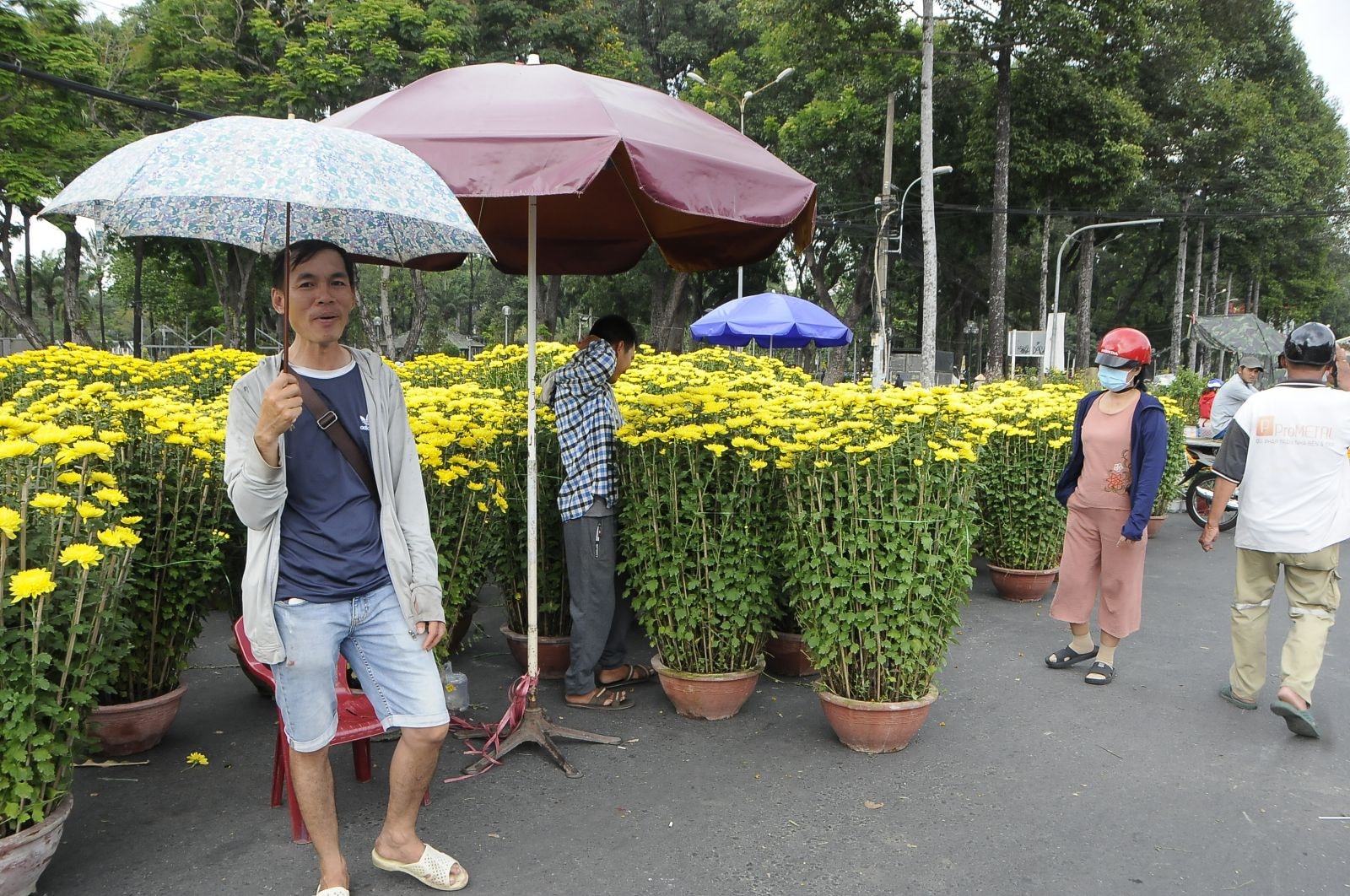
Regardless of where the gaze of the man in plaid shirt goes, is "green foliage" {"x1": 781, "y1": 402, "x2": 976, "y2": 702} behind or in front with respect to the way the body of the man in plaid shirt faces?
in front

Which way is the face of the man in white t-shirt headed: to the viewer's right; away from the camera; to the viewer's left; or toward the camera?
away from the camera

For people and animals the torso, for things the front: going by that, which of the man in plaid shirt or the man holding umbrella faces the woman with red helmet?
the man in plaid shirt

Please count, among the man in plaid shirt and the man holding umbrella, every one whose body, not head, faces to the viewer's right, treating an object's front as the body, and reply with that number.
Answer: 1

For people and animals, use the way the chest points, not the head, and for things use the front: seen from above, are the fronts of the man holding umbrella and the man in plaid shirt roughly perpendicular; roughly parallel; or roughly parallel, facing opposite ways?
roughly perpendicular

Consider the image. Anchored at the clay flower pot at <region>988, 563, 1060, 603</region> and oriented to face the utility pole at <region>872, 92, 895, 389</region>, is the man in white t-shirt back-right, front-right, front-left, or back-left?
back-right

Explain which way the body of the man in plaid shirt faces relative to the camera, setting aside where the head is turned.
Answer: to the viewer's right

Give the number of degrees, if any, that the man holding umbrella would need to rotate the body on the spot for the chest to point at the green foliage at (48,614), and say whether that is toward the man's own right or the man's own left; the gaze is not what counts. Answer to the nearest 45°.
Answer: approximately 135° to the man's own right

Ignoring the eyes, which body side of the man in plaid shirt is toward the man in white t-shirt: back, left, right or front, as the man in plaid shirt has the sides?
front

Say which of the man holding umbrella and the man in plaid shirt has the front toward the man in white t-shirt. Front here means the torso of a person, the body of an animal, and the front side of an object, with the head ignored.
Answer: the man in plaid shirt

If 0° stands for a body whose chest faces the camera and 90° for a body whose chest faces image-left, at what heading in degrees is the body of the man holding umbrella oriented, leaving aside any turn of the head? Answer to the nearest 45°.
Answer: approximately 0°
